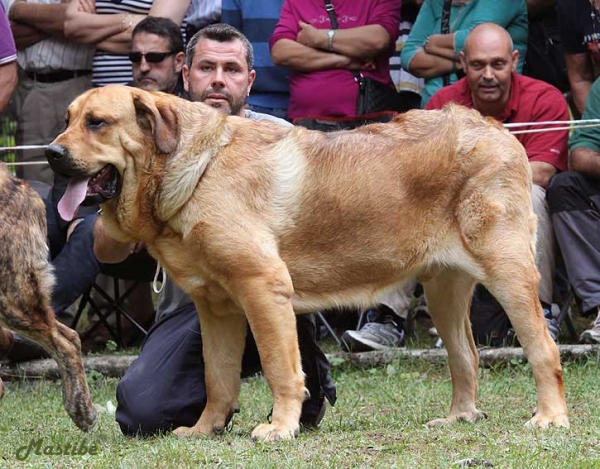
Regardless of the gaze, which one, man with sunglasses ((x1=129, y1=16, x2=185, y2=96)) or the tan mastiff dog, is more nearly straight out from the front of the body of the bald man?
the tan mastiff dog

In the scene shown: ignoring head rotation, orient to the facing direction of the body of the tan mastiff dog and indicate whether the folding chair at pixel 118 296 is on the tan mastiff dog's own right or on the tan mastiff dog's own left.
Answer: on the tan mastiff dog's own right

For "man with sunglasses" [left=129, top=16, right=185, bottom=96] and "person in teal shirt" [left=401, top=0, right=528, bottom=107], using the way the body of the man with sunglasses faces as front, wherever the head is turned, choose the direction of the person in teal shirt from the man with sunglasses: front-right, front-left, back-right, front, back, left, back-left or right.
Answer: back-left

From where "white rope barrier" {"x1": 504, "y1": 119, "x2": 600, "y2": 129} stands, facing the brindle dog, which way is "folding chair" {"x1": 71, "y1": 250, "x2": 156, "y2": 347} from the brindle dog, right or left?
right

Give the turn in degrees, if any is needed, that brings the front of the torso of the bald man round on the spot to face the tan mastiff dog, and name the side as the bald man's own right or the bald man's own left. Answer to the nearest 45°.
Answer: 0° — they already face it

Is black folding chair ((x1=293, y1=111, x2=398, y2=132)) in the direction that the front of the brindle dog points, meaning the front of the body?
no

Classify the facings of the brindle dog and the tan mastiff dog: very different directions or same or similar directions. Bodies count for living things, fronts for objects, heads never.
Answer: same or similar directions

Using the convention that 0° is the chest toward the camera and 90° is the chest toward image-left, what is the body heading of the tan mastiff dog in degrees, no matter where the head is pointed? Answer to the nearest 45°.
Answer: approximately 90°

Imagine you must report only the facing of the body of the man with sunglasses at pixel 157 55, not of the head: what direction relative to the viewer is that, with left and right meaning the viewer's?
facing the viewer and to the left of the viewer

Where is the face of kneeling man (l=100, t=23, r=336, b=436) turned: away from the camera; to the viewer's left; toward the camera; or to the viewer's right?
toward the camera

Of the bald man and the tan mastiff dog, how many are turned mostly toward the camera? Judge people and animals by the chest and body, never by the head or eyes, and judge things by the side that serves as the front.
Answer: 1

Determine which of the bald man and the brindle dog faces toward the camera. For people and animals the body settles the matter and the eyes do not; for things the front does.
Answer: the bald man

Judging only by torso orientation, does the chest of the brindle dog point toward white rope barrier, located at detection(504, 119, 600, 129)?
no

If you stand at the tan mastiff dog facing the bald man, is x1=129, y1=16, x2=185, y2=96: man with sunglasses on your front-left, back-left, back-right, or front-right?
front-left

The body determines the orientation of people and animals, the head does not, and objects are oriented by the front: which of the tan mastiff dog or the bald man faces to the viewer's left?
the tan mastiff dog

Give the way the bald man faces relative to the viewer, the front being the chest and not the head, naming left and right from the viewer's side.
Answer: facing the viewer

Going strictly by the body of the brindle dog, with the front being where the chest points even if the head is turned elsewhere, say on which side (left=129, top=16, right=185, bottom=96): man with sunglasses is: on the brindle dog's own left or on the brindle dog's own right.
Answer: on the brindle dog's own right

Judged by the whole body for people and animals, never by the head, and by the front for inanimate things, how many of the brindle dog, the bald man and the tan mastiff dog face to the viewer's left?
2

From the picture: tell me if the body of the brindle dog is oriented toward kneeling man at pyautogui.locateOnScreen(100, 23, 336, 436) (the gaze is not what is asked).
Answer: no

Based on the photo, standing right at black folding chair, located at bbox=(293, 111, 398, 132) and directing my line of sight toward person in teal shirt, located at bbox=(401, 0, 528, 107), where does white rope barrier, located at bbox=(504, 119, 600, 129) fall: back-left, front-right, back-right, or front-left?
front-right
